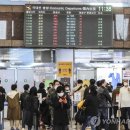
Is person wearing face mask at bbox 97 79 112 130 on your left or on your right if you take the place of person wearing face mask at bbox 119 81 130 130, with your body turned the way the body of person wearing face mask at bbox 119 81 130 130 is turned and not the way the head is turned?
on your right

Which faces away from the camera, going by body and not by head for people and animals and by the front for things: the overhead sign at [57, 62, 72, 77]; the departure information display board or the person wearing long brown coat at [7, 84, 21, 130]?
the person wearing long brown coat

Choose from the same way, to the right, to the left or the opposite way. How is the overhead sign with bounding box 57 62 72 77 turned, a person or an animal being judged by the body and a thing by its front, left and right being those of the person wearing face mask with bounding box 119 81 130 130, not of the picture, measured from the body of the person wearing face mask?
the same way

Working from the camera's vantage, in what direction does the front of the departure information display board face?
facing the viewer

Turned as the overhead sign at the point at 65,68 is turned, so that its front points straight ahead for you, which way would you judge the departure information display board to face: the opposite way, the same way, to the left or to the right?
the same way

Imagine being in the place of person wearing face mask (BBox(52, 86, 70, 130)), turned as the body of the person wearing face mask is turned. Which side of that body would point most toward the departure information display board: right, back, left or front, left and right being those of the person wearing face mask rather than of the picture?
back

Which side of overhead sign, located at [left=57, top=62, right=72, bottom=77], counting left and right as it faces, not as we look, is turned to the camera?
front

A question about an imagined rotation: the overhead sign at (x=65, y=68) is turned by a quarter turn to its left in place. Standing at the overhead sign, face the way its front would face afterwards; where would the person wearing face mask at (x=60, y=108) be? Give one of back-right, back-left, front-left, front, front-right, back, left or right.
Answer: right

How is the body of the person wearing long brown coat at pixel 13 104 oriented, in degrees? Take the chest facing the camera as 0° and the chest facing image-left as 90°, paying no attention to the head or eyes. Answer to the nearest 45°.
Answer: approximately 180°

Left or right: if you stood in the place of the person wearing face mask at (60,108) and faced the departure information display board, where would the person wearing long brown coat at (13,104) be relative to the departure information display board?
left

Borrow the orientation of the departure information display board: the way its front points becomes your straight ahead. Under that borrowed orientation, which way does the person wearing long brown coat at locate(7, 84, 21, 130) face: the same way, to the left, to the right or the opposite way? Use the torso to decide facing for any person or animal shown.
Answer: the opposite way
